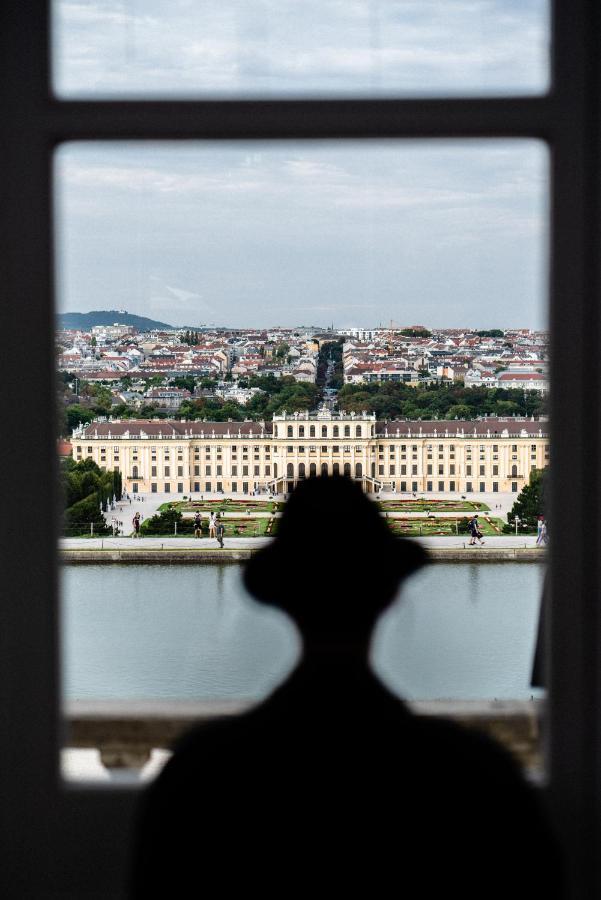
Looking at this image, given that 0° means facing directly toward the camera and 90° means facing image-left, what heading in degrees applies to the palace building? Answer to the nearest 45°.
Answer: approximately 0°
